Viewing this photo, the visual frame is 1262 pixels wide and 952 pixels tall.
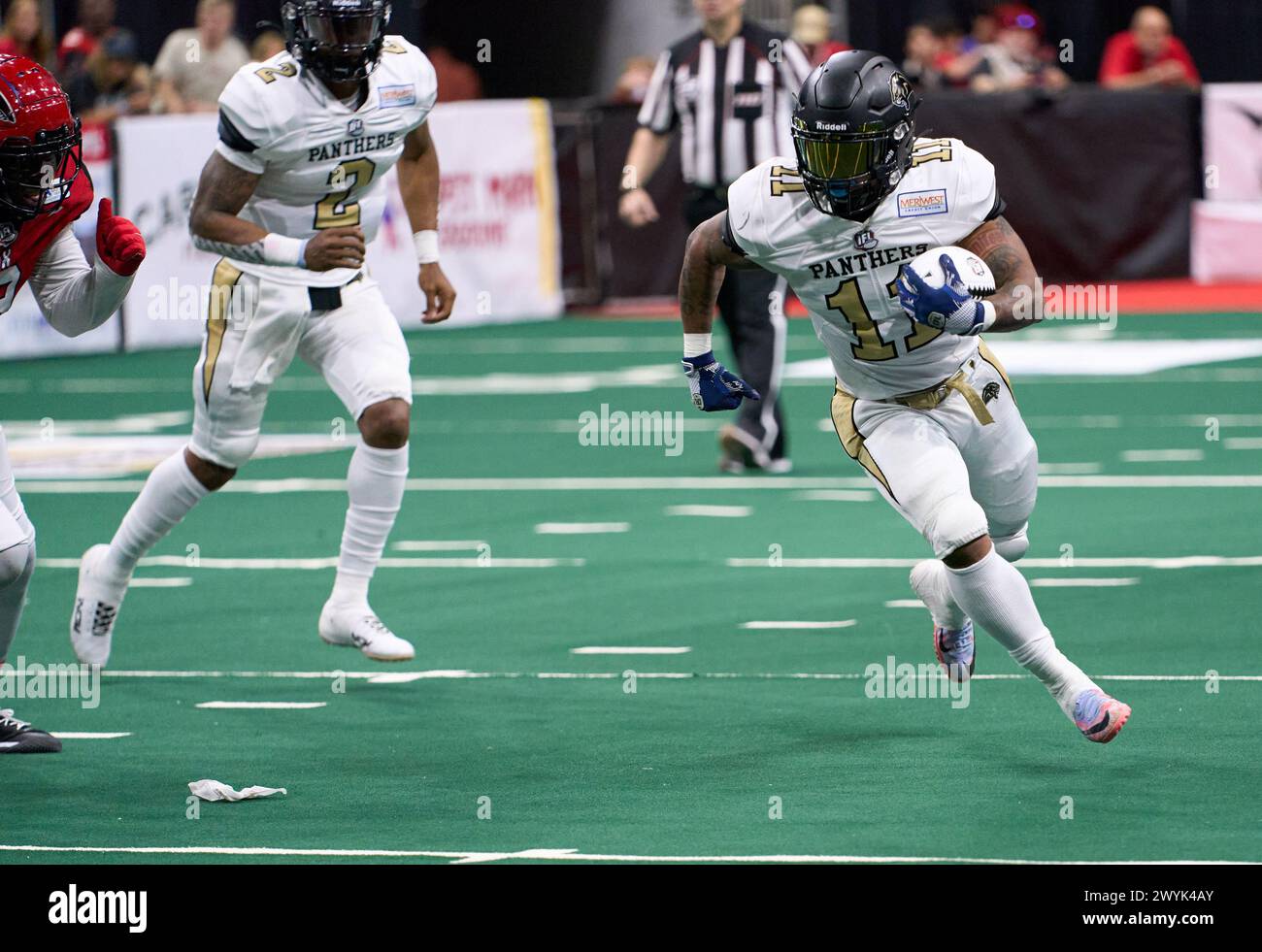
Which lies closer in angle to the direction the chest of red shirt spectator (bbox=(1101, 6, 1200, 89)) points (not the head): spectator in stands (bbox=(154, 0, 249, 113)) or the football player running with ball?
the football player running with ball

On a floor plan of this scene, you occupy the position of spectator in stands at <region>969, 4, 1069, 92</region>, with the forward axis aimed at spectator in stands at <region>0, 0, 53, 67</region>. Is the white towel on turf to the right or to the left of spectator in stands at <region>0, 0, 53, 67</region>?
left

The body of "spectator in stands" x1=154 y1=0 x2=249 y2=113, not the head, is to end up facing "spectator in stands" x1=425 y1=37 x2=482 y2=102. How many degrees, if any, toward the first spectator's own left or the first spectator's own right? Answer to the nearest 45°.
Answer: approximately 135° to the first spectator's own left

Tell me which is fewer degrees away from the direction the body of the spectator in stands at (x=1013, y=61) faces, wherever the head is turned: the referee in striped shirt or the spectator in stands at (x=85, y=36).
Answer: the referee in striped shirt

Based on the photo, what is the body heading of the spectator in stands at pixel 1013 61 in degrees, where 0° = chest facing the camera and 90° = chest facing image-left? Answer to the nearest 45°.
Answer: approximately 0°
